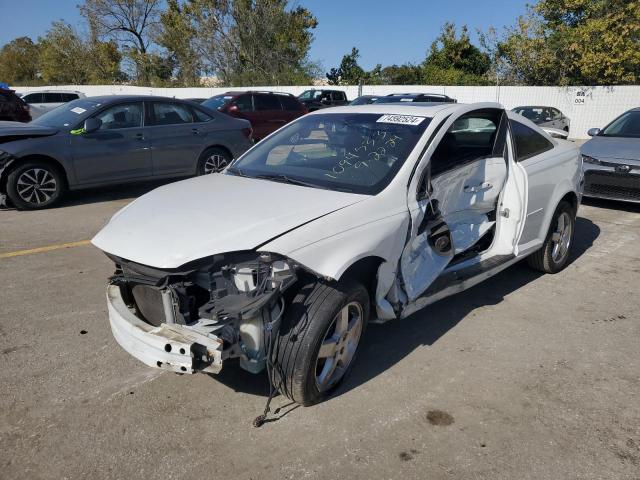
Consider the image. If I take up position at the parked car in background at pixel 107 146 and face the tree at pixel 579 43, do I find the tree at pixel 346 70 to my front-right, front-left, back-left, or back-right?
front-left

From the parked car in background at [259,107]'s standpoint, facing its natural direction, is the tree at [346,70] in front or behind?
behind

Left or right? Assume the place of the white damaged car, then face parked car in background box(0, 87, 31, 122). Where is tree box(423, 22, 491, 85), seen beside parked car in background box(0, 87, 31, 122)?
right

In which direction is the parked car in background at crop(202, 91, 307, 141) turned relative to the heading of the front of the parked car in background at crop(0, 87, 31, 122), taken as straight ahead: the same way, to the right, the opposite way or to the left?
the same way

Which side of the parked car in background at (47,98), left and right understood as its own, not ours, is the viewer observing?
left

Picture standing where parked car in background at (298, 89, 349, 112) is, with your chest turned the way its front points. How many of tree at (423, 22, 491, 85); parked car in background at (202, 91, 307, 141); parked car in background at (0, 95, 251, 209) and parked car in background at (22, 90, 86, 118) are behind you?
1

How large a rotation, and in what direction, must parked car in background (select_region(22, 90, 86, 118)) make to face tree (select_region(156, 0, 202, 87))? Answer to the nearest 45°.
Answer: approximately 135° to its right

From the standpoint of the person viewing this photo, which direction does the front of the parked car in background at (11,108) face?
facing to the left of the viewer

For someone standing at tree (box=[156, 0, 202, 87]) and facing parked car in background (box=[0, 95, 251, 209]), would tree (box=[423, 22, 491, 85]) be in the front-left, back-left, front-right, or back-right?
front-left

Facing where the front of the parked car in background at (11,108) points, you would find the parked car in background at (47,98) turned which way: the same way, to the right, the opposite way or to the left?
the same way

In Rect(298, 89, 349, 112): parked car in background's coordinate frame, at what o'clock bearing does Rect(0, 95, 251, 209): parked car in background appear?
Rect(0, 95, 251, 209): parked car in background is roughly at 11 o'clock from Rect(298, 89, 349, 112): parked car in background.

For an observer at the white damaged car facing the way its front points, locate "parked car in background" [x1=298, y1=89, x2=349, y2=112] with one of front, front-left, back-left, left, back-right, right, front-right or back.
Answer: back-right
